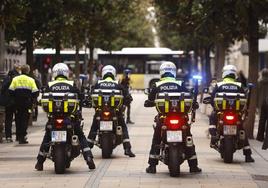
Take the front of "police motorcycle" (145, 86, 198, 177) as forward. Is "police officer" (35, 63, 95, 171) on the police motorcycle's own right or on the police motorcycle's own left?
on the police motorcycle's own left

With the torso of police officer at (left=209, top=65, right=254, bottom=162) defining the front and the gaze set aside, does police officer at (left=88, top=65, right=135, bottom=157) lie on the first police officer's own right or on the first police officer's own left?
on the first police officer's own left

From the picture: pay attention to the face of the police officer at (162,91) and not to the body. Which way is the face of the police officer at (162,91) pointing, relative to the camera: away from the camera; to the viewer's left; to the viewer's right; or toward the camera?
away from the camera

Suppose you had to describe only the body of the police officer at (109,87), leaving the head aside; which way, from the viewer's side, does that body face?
away from the camera

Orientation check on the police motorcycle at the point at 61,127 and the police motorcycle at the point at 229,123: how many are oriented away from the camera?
2

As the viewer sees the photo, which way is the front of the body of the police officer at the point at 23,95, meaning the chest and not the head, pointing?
away from the camera

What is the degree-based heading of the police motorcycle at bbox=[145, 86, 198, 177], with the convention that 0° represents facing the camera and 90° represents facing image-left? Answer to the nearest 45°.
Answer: approximately 180°

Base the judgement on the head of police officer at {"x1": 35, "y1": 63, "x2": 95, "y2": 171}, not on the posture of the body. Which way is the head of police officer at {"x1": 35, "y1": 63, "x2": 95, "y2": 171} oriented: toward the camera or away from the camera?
away from the camera

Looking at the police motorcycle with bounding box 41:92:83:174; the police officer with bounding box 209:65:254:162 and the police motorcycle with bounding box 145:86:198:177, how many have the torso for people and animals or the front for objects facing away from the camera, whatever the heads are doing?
3

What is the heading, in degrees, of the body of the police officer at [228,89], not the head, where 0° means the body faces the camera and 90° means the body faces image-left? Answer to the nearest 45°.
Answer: approximately 180°

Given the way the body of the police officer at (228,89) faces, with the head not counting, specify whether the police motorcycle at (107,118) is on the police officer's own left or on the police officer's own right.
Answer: on the police officer's own left

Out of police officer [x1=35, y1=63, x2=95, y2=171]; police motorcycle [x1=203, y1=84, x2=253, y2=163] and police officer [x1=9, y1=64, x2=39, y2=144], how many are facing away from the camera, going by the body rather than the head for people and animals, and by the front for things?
3

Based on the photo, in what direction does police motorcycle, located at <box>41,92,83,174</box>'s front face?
away from the camera

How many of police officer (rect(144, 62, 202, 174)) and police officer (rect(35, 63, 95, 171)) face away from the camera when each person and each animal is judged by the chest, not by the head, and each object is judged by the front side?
2

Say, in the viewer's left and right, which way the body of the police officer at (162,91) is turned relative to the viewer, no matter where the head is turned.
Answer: facing away from the viewer
